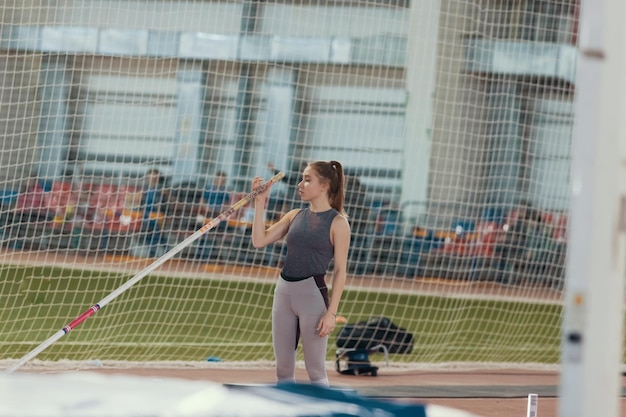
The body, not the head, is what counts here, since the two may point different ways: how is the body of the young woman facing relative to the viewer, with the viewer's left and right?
facing the viewer and to the left of the viewer

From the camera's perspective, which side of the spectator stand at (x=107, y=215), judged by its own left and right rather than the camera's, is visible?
front

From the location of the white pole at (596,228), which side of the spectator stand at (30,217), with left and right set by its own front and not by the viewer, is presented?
front

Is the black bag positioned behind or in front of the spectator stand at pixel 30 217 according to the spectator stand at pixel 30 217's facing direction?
in front

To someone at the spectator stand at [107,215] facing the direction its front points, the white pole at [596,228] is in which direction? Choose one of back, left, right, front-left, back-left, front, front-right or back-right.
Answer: front

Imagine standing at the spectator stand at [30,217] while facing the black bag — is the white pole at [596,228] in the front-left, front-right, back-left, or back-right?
front-right

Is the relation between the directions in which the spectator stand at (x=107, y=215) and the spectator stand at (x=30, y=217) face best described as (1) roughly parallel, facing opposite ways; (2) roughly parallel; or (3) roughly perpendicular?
roughly parallel

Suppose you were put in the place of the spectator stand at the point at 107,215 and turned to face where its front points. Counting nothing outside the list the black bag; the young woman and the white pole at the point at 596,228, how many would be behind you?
0

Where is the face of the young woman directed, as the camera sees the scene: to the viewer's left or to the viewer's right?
to the viewer's left

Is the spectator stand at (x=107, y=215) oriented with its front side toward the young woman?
yes
